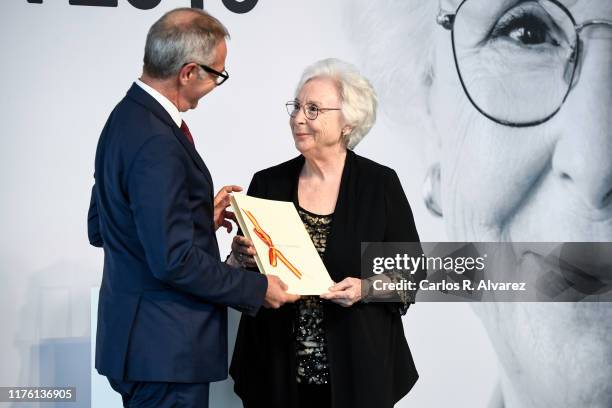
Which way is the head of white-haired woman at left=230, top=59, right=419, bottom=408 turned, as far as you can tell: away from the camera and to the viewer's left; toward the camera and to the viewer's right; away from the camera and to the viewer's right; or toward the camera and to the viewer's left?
toward the camera and to the viewer's left

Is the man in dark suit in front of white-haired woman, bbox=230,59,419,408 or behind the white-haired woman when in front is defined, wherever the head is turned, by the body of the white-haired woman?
in front

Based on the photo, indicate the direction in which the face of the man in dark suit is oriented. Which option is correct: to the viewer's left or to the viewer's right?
to the viewer's right

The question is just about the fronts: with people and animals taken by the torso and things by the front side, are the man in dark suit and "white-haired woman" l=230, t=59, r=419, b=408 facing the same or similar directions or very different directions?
very different directions

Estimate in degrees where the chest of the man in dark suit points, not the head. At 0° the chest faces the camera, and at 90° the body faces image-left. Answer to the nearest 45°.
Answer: approximately 225°

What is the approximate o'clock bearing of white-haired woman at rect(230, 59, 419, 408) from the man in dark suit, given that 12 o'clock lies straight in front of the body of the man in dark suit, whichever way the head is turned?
The white-haired woman is roughly at 12 o'clock from the man in dark suit.

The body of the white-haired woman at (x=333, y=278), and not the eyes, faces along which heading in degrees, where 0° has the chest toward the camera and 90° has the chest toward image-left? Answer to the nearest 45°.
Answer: approximately 45°
